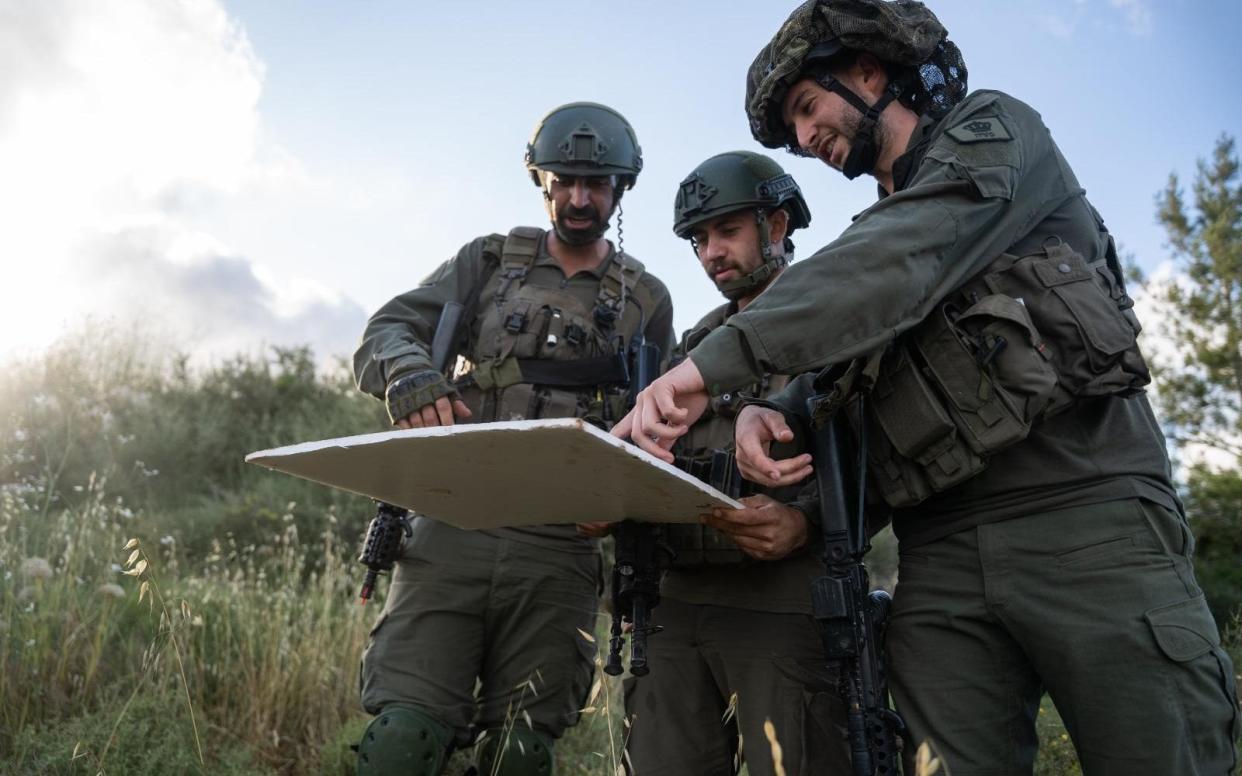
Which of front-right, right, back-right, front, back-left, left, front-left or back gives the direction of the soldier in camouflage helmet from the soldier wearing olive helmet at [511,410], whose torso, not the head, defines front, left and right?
front-left

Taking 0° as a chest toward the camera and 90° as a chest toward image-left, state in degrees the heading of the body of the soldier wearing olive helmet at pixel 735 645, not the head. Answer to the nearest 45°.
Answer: approximately 45°

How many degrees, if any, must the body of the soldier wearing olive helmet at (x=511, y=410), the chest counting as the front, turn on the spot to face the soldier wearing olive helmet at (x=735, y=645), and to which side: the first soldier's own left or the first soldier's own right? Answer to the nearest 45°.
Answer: approximately 45° to the first soldier's own left

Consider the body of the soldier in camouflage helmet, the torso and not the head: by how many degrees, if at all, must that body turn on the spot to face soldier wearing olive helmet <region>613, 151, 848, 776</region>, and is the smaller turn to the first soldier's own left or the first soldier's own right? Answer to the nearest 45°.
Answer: approximately 90° to the first soldier's own right

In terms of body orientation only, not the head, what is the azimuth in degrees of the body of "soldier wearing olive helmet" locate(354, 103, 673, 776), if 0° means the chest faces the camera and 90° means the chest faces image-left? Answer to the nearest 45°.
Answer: approximately 0°

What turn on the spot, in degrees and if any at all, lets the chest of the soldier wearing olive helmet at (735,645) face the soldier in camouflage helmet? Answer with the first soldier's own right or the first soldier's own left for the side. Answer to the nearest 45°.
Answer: approximately 90° to the first soldier's own left

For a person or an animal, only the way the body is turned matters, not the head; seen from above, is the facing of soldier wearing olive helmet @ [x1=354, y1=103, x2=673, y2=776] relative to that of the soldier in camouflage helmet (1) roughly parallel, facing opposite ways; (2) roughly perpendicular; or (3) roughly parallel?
roughly perpendicular

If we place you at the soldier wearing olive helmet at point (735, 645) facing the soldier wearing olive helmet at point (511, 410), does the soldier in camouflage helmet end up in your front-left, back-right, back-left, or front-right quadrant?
back-left
